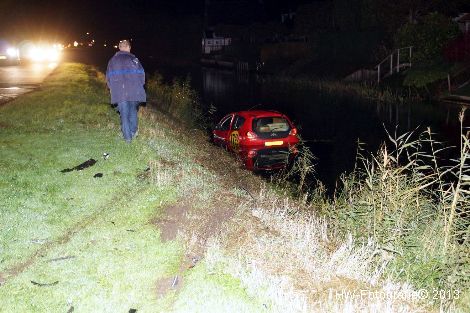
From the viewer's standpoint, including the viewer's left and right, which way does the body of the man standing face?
facing away from the viewer

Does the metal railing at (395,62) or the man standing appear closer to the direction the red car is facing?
the metal railing

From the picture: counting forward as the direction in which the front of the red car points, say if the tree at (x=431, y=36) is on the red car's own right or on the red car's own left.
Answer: on the red car's own right

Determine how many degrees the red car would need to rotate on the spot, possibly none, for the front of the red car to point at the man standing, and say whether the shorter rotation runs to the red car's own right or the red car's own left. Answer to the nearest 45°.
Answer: approximately 90° to the red car's own left

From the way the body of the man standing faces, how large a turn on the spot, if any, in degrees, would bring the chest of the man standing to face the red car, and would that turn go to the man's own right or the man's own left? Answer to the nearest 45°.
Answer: approximately 45° to the man's own right

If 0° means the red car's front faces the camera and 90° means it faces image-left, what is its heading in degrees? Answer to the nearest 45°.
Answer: approximately 135°
